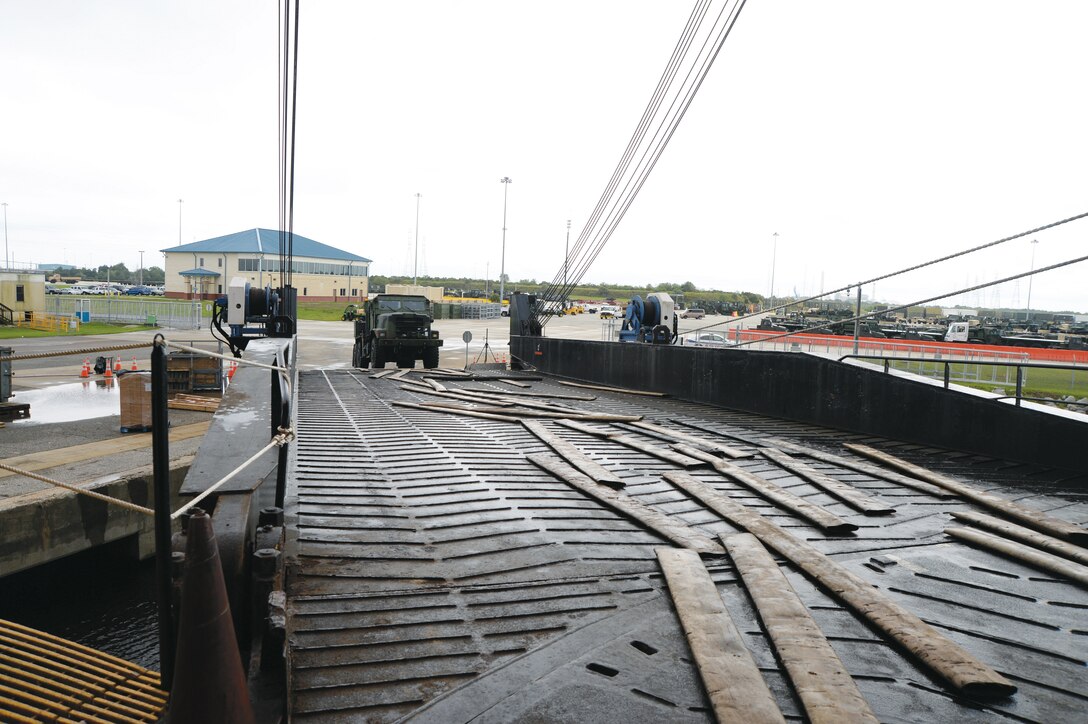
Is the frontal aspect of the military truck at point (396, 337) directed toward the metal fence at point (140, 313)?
no

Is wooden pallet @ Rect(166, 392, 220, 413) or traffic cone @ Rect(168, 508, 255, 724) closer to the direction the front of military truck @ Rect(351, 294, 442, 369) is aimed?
the traffic cone

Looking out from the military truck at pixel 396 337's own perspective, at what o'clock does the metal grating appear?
The metal grating is roughly at 12 o'clock from the military truck.

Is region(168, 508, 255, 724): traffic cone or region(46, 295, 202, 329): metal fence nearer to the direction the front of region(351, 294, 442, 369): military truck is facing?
the traffic cone

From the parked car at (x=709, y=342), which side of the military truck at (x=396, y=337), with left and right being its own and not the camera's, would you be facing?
left

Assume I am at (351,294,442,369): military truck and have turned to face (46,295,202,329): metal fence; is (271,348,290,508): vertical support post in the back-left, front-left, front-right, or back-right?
back-left

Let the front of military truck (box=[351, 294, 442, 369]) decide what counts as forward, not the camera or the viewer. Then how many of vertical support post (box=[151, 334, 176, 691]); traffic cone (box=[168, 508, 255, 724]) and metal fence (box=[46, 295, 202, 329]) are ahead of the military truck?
2

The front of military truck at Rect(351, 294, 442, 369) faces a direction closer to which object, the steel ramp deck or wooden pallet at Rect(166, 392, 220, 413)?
the steel ramp deck

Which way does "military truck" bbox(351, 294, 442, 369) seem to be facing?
toward the camera

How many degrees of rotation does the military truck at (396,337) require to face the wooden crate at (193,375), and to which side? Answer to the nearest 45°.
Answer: approximately 45° to its right

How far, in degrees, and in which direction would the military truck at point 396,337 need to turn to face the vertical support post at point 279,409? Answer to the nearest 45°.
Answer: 0° — it already faces it

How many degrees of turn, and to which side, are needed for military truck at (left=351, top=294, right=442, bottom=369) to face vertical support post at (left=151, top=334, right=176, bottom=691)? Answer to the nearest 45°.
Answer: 0° — it already faces it

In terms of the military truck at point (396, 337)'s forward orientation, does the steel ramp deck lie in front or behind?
in front

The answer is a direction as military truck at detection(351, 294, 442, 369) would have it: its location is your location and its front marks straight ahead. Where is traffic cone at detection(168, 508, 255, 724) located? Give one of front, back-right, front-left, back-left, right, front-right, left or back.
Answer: front

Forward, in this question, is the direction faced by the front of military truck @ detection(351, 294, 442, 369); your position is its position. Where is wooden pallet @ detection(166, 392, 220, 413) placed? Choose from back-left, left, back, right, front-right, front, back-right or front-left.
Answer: front-right
